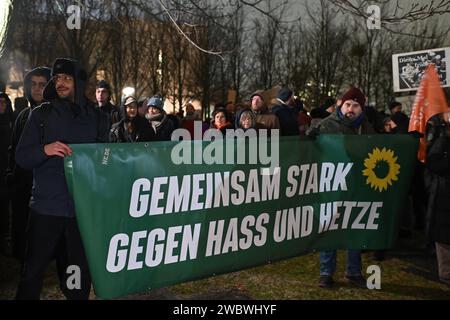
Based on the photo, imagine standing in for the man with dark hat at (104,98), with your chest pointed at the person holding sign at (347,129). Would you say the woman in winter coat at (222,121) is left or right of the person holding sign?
left

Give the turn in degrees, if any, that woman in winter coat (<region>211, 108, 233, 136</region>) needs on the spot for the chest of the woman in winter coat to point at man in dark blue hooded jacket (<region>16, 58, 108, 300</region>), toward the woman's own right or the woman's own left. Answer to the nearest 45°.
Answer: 0° — they already face them

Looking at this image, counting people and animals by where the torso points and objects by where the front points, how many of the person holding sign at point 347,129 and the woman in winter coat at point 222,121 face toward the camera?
2

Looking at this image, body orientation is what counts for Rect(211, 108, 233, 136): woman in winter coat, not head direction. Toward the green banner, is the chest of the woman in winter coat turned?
yes

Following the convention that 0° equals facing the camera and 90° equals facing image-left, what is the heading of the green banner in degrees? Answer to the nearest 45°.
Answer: approximately 315°

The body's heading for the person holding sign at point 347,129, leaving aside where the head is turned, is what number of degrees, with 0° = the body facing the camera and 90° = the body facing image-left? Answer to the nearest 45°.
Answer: approximately 0°
